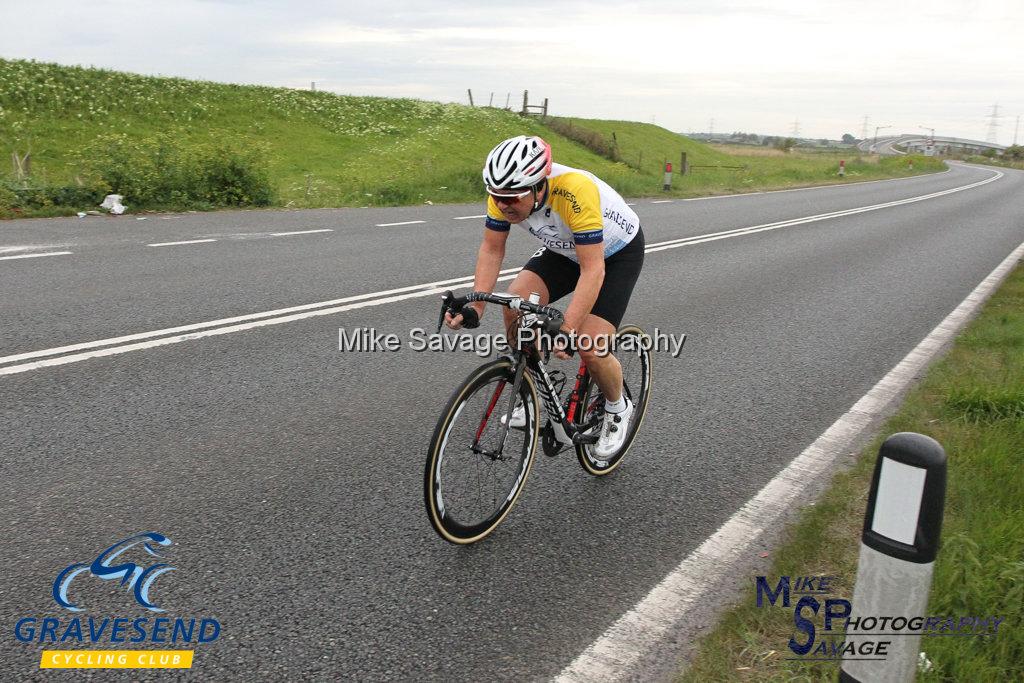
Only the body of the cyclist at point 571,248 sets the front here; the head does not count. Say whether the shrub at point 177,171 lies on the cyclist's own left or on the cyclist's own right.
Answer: on the cyclist's own right

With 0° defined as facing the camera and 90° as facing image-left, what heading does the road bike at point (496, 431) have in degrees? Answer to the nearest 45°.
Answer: approximately 45°

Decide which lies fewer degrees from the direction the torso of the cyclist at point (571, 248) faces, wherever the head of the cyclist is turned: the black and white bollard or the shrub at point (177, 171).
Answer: the black and white bollard

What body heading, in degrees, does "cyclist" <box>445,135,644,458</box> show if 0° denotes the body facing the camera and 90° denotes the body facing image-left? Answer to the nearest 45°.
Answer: approximately 45°

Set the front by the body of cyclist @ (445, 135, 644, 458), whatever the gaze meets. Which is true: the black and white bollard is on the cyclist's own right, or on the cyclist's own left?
on the cyclist's own left

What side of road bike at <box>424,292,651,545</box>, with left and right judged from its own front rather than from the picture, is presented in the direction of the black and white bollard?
left

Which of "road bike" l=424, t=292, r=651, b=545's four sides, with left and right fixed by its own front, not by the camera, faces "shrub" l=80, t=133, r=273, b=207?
right
